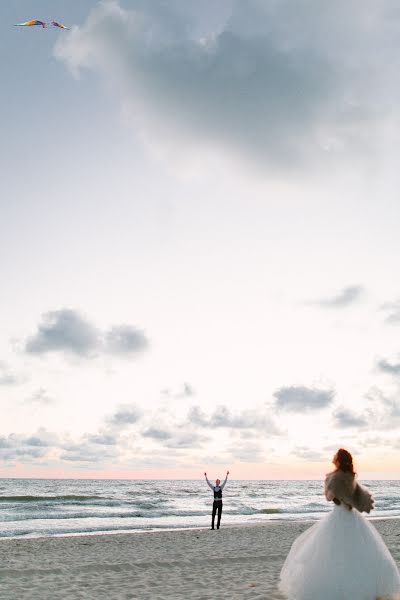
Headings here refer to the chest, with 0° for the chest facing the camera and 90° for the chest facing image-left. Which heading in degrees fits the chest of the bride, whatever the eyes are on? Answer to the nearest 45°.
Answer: approximately 135°
